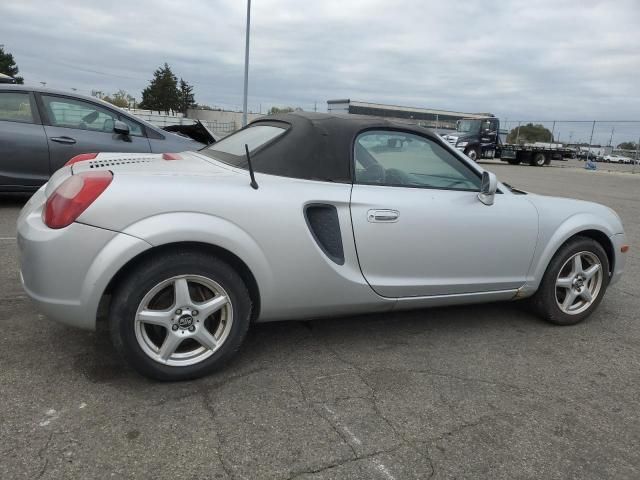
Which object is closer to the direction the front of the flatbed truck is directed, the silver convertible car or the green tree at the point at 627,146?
the silver convertible car

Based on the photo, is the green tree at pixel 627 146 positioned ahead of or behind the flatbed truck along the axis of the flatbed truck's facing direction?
behind

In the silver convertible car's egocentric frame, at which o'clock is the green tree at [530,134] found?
The green tree is roughly at 11 o'clock from the silver convertible car.

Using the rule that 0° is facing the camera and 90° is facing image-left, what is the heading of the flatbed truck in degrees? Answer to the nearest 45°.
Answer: approximately 45°

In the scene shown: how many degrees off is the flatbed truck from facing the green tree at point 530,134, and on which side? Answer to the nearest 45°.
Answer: approximately 135° to its right

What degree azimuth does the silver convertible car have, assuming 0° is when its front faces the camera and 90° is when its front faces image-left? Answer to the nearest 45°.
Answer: approximately 225°

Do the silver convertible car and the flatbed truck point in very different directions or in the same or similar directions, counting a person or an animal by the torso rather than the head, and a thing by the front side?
very different directions
